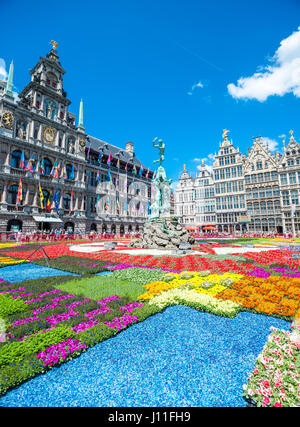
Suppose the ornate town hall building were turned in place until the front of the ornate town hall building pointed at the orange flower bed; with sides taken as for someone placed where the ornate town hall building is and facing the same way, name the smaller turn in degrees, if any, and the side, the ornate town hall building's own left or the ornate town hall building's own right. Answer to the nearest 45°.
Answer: approximately 45° to the ornate town hall building's own right

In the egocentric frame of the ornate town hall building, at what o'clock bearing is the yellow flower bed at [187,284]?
The yellow flower bed is roughly at 1 o'clock from the ornate town hall building.

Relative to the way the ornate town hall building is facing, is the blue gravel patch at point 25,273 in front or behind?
in front

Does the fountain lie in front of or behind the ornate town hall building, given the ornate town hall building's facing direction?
in front

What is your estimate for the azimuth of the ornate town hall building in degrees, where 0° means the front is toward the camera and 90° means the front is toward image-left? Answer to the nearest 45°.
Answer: approximately 315°

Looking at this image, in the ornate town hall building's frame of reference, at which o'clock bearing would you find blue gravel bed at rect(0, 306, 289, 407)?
The blue gravel bed is roughly at 1 o'clock from the ornate town hall building.
